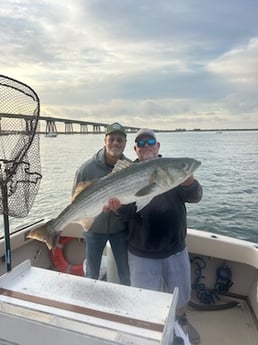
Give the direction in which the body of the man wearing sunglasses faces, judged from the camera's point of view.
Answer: toward the camera

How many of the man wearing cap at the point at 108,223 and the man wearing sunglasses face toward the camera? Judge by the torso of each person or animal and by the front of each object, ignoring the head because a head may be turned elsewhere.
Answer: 2

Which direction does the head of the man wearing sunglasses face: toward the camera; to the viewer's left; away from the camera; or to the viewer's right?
toward the camera

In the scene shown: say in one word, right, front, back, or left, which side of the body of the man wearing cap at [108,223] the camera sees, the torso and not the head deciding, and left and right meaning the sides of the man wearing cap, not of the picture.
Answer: front

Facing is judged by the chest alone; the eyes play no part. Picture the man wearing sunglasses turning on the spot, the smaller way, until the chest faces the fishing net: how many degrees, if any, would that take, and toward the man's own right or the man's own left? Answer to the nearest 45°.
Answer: approximately 90° to the man's own right

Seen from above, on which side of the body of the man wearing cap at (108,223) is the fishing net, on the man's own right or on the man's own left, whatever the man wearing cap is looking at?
on the man's own right

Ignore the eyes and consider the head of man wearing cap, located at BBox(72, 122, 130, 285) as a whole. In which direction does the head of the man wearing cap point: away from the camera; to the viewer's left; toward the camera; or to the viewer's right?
toward the camera

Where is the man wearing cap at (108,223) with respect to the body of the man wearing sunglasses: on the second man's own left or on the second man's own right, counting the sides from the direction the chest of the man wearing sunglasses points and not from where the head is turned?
on the second man's own right

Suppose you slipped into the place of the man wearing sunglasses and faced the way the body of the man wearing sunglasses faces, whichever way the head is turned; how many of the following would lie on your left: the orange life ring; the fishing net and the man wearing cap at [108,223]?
0

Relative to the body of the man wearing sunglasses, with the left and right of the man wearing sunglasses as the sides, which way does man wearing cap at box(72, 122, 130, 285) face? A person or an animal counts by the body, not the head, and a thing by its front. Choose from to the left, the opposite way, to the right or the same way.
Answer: the same way
